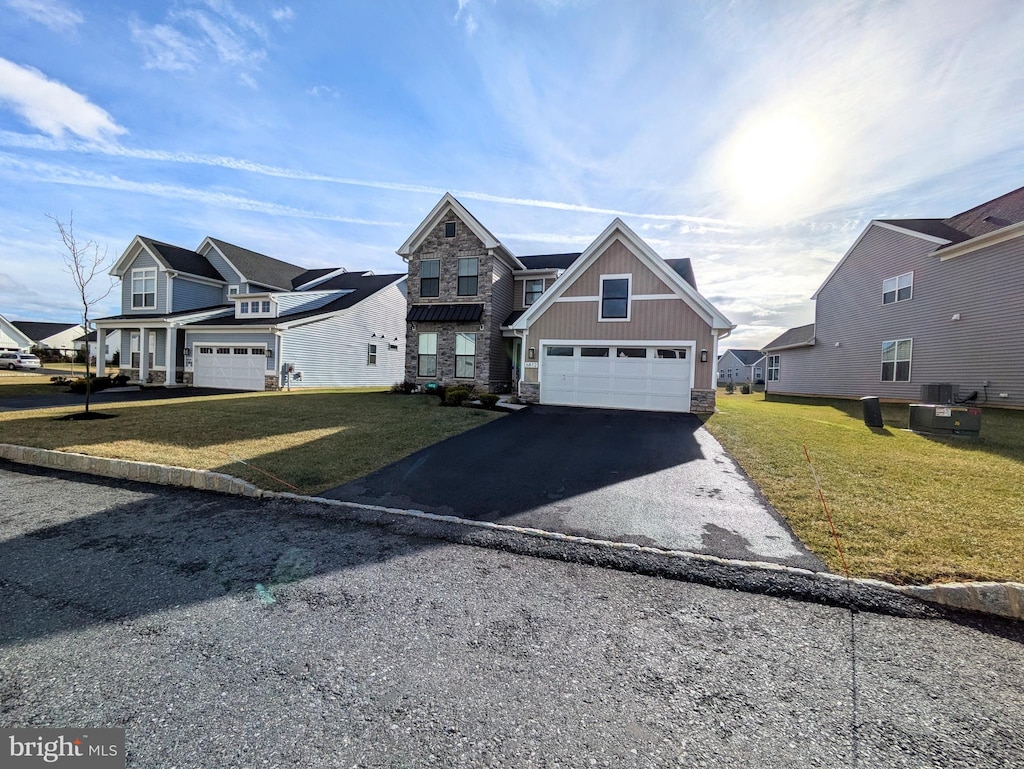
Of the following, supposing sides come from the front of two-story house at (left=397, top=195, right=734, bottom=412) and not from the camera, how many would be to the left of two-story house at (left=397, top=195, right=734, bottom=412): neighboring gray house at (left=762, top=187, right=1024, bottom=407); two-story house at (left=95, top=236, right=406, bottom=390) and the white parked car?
1

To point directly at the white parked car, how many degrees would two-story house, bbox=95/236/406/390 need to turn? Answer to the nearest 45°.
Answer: approximately 90° to its right

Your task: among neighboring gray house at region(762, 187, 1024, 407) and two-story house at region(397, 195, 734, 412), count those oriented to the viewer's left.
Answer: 0

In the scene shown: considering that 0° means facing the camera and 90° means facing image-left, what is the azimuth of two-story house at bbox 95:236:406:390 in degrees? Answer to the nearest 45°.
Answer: approximately 45°

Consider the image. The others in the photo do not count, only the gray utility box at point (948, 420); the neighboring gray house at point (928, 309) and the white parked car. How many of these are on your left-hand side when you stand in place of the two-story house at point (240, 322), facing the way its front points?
2

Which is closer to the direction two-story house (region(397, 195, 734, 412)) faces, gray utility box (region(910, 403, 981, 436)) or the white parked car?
the gray utility box

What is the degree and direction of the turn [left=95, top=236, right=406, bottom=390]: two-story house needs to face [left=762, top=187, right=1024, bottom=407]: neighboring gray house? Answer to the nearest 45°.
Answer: approximately 90° to its left

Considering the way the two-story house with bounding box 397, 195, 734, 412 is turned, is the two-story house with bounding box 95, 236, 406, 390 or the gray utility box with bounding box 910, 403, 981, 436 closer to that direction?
the gray utility box

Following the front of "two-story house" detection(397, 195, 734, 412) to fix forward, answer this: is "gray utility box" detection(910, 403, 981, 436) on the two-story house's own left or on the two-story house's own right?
on the two-story house's own left

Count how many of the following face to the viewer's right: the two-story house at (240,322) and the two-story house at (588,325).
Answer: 0

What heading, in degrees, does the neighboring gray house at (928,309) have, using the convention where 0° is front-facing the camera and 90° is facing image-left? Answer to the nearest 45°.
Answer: approximately 315°
